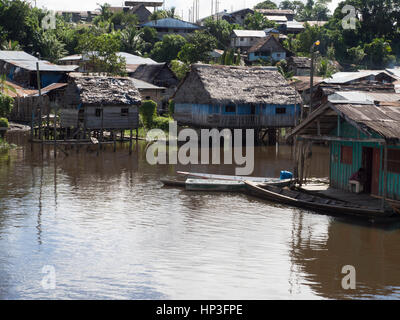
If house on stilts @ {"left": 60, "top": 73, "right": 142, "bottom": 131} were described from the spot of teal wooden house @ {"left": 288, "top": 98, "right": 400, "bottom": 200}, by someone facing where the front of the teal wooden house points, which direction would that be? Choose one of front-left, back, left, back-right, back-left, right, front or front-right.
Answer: right

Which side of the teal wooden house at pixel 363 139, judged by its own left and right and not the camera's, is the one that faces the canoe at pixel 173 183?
right

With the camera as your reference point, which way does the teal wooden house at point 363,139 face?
facing the viewer and to the left of the viewer

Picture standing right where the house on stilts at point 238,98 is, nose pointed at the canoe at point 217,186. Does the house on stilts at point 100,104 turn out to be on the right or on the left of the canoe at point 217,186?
right

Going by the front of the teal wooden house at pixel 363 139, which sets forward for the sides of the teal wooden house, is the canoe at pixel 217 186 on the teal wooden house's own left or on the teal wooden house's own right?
on the teal wooden house's own right

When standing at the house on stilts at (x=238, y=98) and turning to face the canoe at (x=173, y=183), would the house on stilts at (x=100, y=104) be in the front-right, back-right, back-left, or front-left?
front-right

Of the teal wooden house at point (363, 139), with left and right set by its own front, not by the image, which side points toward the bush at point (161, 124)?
right
